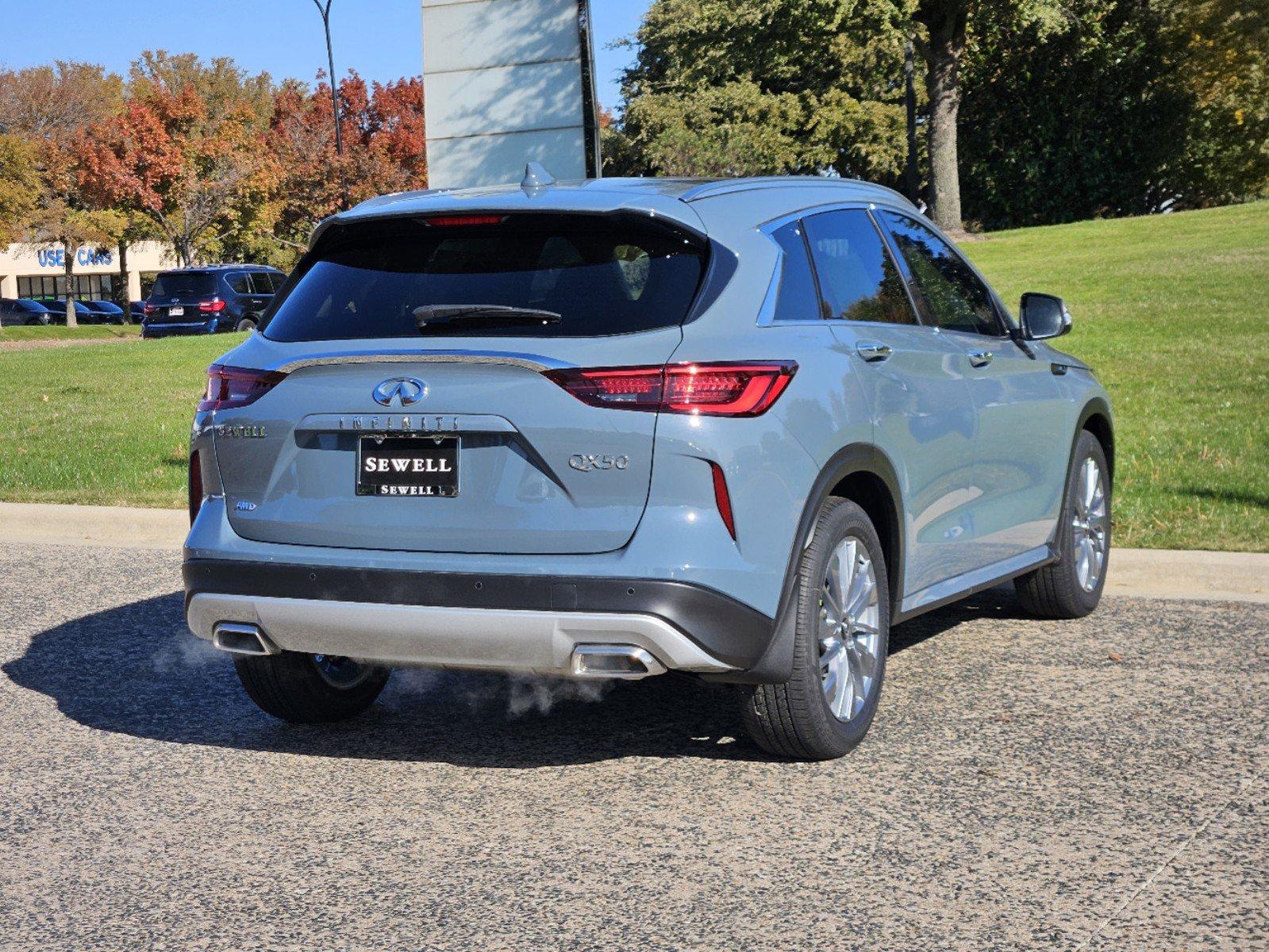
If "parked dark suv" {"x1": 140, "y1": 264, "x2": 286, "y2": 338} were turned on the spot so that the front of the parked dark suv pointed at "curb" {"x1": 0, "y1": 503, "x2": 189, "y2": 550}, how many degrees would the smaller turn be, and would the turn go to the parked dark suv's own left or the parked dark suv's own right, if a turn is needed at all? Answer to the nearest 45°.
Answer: approximately 135° to the parked dark suv's own right

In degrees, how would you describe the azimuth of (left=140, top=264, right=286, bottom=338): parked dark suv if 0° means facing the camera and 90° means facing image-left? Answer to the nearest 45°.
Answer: approximately 225°

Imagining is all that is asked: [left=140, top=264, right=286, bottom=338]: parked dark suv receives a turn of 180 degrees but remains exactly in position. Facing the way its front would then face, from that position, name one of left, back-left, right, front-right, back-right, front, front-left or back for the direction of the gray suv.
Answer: front-left

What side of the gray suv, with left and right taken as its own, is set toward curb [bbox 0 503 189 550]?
left

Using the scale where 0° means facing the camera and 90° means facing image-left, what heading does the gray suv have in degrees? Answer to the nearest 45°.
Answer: approximately 225°
